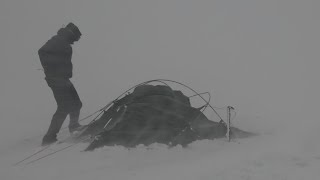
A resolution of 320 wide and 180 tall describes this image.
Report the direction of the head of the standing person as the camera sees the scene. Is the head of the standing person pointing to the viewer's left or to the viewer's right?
to the viewer's right

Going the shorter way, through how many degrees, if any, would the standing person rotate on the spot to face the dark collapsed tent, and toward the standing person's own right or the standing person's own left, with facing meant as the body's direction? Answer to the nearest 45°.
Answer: approximately 45° to the standing person's own right

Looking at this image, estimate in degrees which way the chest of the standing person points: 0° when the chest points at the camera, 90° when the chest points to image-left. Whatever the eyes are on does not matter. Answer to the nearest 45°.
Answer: approximately 270°
